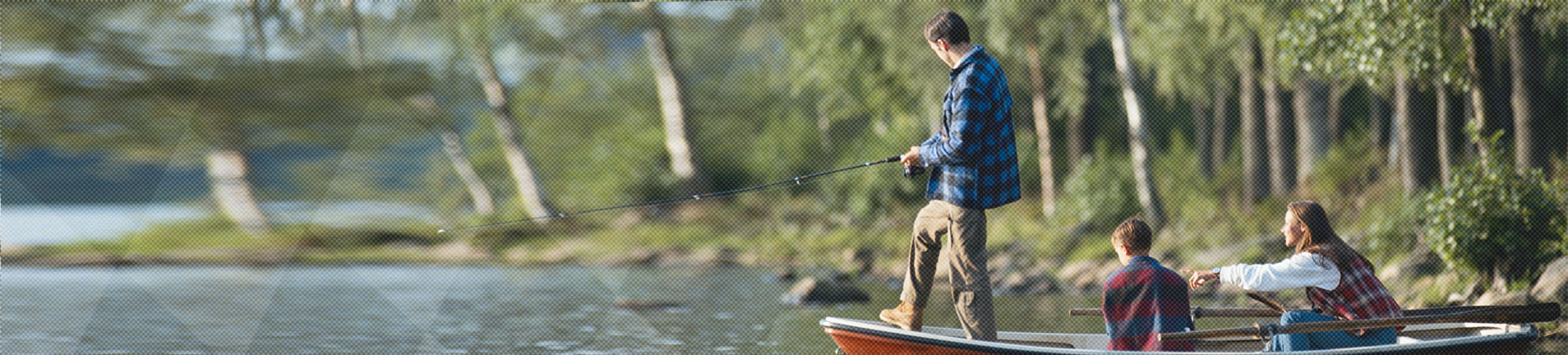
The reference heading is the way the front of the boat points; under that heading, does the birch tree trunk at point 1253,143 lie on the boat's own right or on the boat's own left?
on the boat's own right

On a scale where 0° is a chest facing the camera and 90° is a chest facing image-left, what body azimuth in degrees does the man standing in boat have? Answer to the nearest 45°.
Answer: approximately 90°

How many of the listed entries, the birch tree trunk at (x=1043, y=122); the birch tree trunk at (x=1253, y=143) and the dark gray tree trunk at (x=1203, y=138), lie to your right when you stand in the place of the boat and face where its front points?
3

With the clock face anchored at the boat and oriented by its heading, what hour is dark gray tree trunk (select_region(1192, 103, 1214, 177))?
The dark gray tree trunk is roughly at 3 o'clock from the boat.

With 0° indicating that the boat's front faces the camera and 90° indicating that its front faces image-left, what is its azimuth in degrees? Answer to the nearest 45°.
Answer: approximately 90°

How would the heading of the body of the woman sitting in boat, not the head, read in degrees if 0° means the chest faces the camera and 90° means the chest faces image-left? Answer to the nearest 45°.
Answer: approximately 90°

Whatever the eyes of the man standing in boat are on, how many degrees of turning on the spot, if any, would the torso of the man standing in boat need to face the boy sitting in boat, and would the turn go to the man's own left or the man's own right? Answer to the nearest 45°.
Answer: approximately 180°

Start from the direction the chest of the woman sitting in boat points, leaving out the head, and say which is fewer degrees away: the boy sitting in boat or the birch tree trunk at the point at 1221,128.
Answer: the boy sitting in boat
